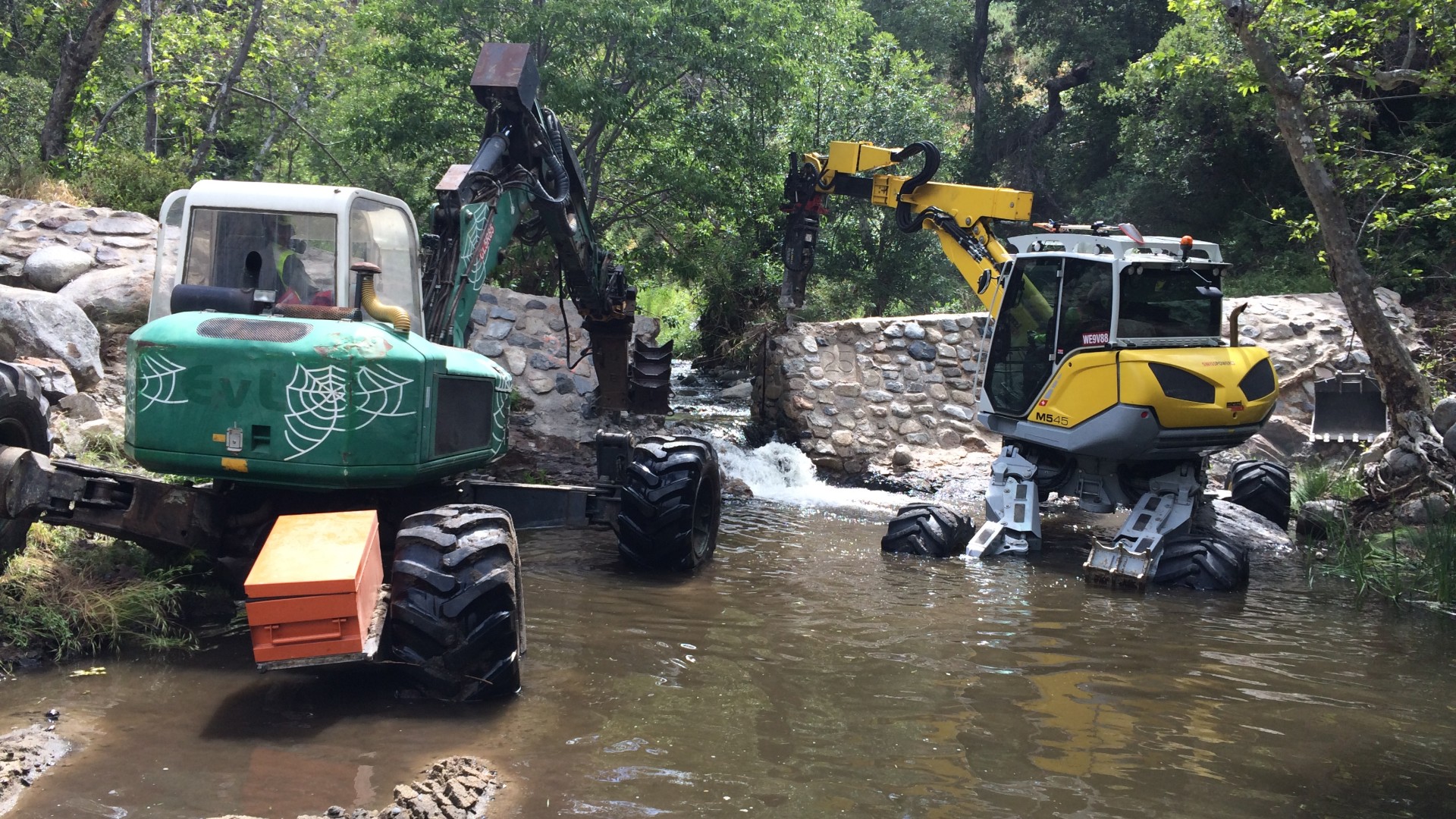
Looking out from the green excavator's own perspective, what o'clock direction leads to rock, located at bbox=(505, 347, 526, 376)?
The rock is roughly at 11 o'clock from the green excavator.

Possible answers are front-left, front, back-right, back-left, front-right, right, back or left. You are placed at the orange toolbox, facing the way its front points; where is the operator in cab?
back

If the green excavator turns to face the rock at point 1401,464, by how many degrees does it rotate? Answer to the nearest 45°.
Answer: approximately 45° to its right

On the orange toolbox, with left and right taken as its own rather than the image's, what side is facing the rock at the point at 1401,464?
left

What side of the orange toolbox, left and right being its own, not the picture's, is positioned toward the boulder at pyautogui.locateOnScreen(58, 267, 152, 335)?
back

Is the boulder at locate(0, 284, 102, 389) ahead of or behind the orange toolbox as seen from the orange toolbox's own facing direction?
behind

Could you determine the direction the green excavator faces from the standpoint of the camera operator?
facing away from the viewer and to the right of the viewer

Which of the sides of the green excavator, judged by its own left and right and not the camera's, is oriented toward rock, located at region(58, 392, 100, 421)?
left
